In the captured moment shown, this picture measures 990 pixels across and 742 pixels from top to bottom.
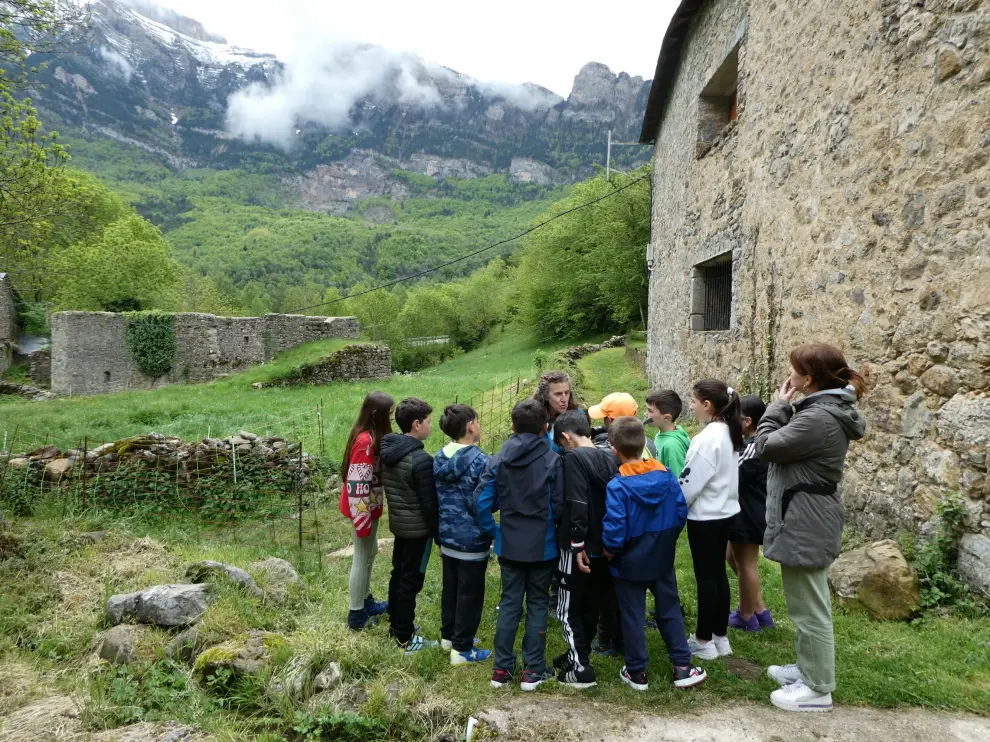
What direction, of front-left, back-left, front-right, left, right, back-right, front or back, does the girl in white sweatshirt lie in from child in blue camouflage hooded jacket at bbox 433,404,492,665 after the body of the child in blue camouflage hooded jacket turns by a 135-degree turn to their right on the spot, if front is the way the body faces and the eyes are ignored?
left

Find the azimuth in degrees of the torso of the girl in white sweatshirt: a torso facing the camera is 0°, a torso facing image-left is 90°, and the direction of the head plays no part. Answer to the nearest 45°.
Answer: approximately 90°

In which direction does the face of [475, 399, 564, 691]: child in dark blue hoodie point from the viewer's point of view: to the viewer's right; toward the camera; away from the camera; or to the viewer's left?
away from the camera

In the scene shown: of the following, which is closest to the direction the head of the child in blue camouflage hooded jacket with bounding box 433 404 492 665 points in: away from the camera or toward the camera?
away from the camera

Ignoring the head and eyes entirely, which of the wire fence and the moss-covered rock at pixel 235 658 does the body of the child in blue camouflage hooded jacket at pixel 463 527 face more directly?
the wire fence

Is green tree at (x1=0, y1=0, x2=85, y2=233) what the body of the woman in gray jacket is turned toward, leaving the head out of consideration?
yes

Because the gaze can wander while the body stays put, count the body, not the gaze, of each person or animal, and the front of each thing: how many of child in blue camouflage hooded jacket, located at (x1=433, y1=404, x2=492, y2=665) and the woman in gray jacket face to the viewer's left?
1

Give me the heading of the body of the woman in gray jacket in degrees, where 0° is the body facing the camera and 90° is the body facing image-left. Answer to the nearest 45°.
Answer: approximately 90°

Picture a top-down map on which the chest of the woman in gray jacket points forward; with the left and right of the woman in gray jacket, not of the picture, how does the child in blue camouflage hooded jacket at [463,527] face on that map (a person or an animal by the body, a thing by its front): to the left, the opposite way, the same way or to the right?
to the right

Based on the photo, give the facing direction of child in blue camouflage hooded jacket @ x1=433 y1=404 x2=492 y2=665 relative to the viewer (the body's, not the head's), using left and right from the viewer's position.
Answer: facing away from the viewer and to the right of the viewer
